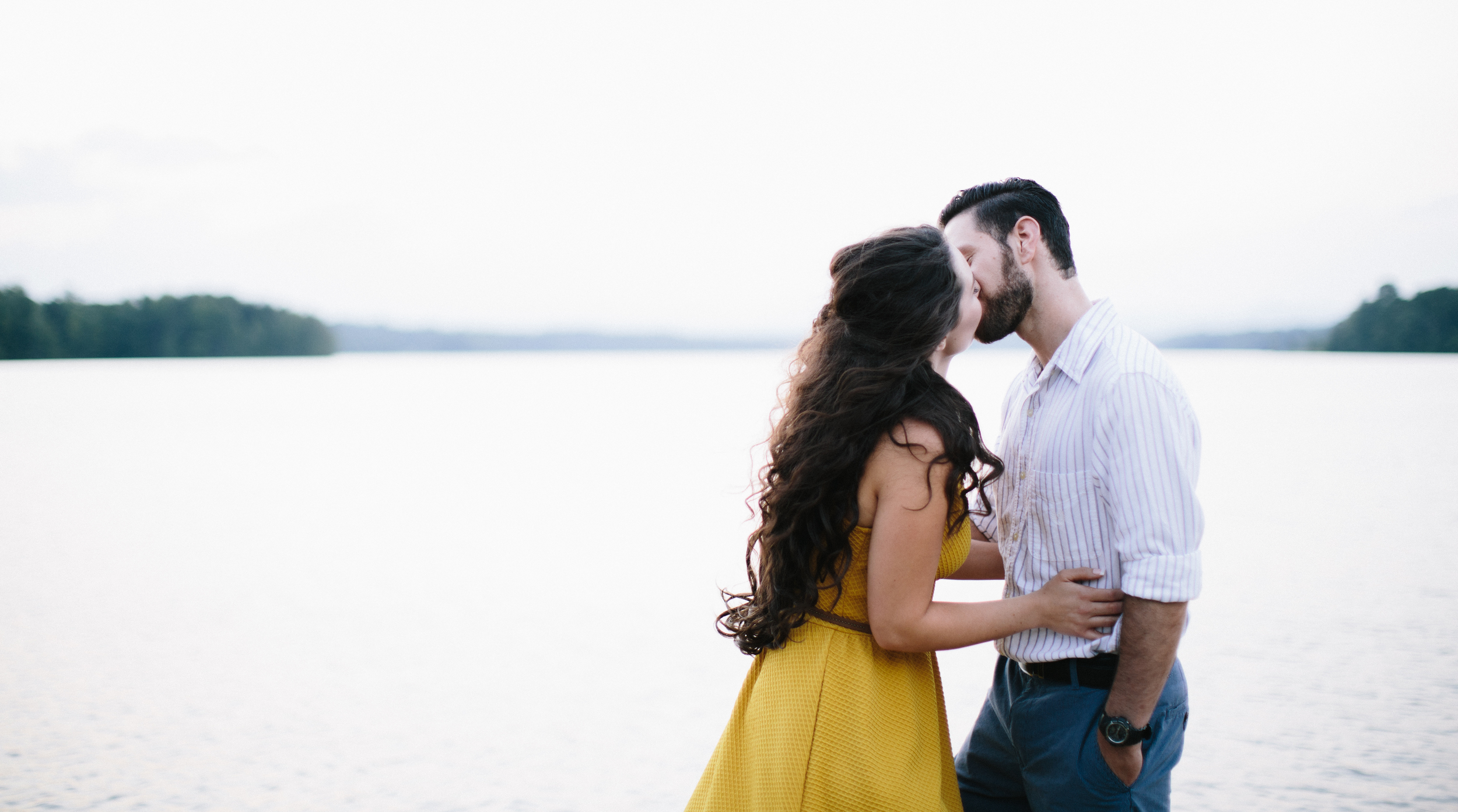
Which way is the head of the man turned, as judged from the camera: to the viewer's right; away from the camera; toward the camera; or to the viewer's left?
to the viewer's left
